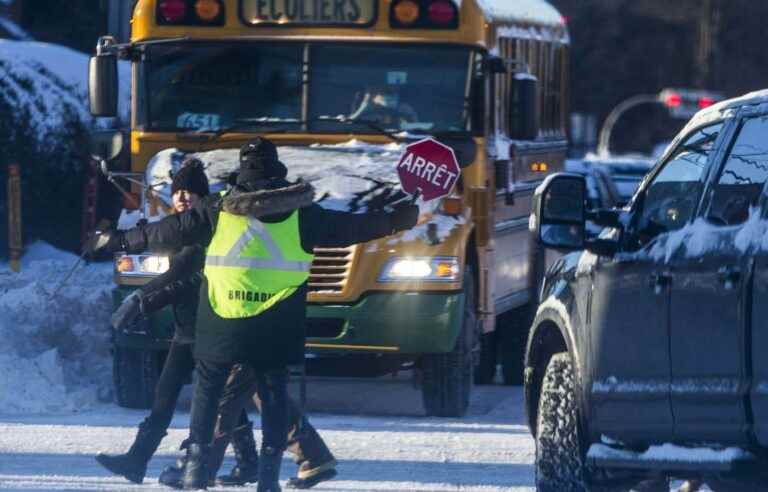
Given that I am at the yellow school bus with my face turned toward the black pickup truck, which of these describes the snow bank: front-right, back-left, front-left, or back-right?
front-right

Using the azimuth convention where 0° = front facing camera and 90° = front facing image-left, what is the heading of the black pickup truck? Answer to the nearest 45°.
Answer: approximately 135°

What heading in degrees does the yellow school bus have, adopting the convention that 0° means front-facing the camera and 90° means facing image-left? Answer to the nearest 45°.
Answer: approximately 0°

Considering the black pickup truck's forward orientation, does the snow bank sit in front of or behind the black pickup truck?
in front

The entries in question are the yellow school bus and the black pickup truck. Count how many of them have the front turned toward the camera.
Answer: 1

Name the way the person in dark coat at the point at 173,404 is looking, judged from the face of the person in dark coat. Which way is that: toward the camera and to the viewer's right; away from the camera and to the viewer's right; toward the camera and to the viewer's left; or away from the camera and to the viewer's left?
toward the camera and to the viewer's left
